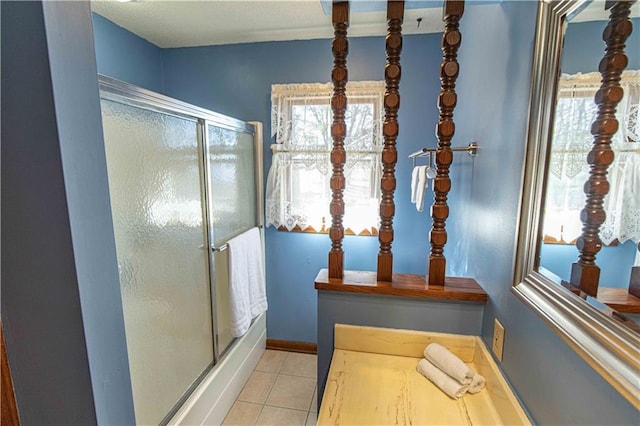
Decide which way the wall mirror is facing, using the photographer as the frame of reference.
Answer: facing the viewer and to the left of the viewer

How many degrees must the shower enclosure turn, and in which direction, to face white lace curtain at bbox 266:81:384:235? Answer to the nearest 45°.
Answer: approximately 90° to its left

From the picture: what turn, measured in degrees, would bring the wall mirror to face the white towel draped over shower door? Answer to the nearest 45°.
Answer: approximately 45° to its right

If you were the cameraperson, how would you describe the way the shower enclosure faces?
facing the viewer and to the right of the viewer

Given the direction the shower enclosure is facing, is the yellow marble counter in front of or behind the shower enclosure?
in front

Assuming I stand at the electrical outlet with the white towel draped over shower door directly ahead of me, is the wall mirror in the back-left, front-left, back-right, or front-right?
back-left

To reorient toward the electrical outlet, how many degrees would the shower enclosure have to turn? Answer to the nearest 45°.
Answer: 0° — it already faces it

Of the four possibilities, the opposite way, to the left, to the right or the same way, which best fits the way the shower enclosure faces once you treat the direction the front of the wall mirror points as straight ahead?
the opposite way

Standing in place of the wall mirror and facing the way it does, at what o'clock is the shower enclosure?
The shower enclosure is roughly at 1 o'clock from the wall mirror.

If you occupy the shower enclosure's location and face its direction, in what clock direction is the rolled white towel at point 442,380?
The rolled white towel is roughly at 12 o'clock from the shower enclosure.

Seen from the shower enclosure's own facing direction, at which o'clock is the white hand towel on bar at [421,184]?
The white hand towel on bar is roughly at 11 o'clock from the shower enclosure.

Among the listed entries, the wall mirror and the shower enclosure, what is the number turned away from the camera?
0
